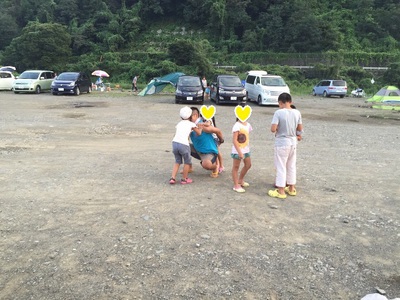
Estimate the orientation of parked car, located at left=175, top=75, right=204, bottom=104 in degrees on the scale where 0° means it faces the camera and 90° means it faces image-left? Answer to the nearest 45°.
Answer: approximately 0°

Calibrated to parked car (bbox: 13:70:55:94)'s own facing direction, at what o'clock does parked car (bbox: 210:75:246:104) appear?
parked car (bbox: 210:75:246:104) is roughly at 9 o'clock from parked car (bbox: 13:70:55:94).

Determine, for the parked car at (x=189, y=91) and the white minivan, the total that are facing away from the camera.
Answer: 0

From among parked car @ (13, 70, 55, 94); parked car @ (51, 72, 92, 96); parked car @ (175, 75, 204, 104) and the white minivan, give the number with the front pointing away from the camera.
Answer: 0

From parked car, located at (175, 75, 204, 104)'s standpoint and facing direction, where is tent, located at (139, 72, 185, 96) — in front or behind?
behind

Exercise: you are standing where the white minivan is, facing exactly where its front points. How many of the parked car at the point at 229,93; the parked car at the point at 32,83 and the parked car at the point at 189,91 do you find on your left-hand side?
0

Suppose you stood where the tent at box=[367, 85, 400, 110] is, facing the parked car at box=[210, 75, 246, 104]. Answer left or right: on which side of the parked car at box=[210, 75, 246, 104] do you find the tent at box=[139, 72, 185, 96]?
right

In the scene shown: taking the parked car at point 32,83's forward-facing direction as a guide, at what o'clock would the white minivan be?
The white minivan is roughly at 9 o'clock from the parked car.

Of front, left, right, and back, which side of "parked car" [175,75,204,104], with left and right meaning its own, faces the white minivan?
left

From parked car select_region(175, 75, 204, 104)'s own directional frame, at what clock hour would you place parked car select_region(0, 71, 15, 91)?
parked car select_region(0, 71, 15, 91) is roughly at 4 o'clock from parked car select_region(175, 75, 204, 104).

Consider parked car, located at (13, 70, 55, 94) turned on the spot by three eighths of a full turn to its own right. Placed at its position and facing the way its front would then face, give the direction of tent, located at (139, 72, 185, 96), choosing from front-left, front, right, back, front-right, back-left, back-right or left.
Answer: right

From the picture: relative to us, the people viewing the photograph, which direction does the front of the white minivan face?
facing the viewer and to the right of the viewer

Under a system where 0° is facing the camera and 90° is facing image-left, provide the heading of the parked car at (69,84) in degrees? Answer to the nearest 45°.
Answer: approximately 45°

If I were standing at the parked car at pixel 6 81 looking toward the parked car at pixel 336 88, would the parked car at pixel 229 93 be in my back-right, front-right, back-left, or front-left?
front-right

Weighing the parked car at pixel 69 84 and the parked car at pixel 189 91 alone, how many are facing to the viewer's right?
0

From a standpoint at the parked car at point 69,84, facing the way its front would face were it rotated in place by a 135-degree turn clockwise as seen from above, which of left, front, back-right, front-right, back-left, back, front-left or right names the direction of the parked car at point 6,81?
front-left

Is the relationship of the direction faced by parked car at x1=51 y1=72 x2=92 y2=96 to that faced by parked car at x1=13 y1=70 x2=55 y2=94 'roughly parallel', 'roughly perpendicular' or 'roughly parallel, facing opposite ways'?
roughly parallel

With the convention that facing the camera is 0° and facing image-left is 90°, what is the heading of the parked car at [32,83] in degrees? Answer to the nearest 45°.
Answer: approximately 45°

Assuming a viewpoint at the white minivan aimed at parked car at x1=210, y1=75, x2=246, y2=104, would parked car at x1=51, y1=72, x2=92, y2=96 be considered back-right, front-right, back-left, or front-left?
front-right
